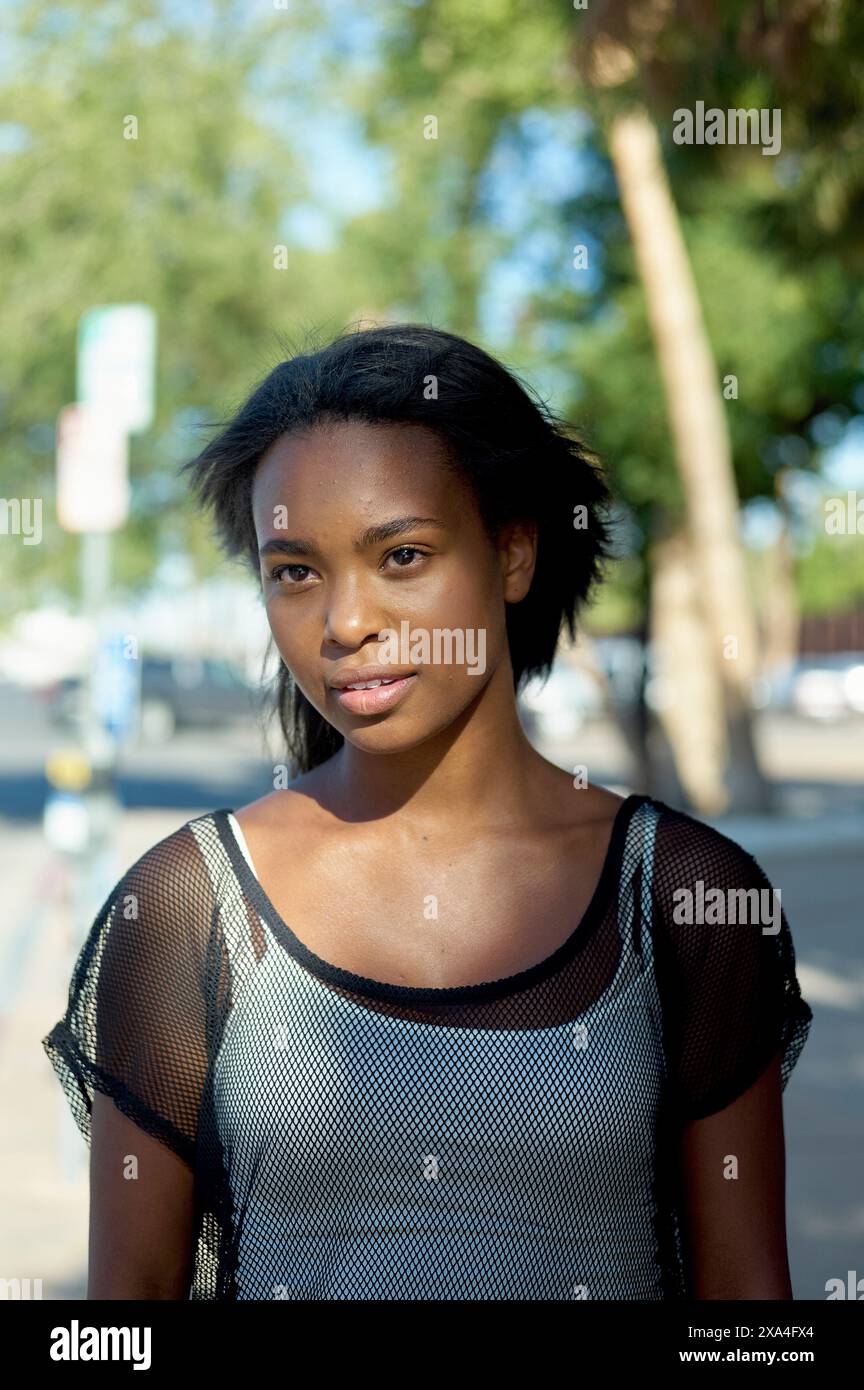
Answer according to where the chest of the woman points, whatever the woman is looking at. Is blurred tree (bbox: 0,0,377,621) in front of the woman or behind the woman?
behind

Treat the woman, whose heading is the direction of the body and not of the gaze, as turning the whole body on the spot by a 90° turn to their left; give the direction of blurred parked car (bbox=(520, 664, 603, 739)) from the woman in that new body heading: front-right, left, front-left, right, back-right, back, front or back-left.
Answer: left

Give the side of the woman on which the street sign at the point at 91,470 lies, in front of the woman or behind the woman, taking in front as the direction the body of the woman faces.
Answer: behind

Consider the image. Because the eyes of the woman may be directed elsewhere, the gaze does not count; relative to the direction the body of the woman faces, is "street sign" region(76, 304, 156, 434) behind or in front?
behind

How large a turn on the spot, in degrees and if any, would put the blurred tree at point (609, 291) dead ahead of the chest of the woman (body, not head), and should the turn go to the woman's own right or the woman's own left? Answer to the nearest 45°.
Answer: approximately 180°

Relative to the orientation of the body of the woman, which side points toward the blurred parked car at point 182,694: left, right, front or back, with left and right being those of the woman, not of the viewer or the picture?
back

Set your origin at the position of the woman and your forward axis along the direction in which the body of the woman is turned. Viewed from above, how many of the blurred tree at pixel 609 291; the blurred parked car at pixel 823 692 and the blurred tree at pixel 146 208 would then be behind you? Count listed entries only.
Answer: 3

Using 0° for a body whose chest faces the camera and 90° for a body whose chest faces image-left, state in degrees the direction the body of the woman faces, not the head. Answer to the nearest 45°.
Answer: approximately 0°

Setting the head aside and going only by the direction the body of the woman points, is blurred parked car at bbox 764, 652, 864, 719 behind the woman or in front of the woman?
behind
